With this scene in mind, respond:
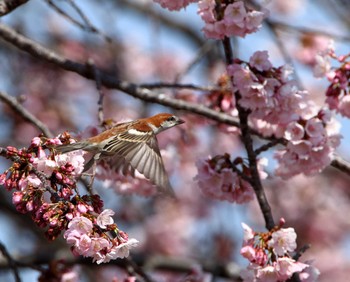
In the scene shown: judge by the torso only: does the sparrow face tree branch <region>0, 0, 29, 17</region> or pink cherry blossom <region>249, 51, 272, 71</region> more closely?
the pink cherry blossom

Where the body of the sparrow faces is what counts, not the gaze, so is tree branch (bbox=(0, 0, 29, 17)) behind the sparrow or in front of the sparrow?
behind

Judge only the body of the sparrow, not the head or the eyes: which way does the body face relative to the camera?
to the viewer's right

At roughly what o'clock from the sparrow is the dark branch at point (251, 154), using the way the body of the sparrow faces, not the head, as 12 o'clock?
The dark branch is roughly at 1 o'clock from the sparrow.

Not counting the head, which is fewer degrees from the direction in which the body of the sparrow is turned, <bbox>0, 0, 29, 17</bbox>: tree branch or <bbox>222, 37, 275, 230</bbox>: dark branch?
the dark branch
